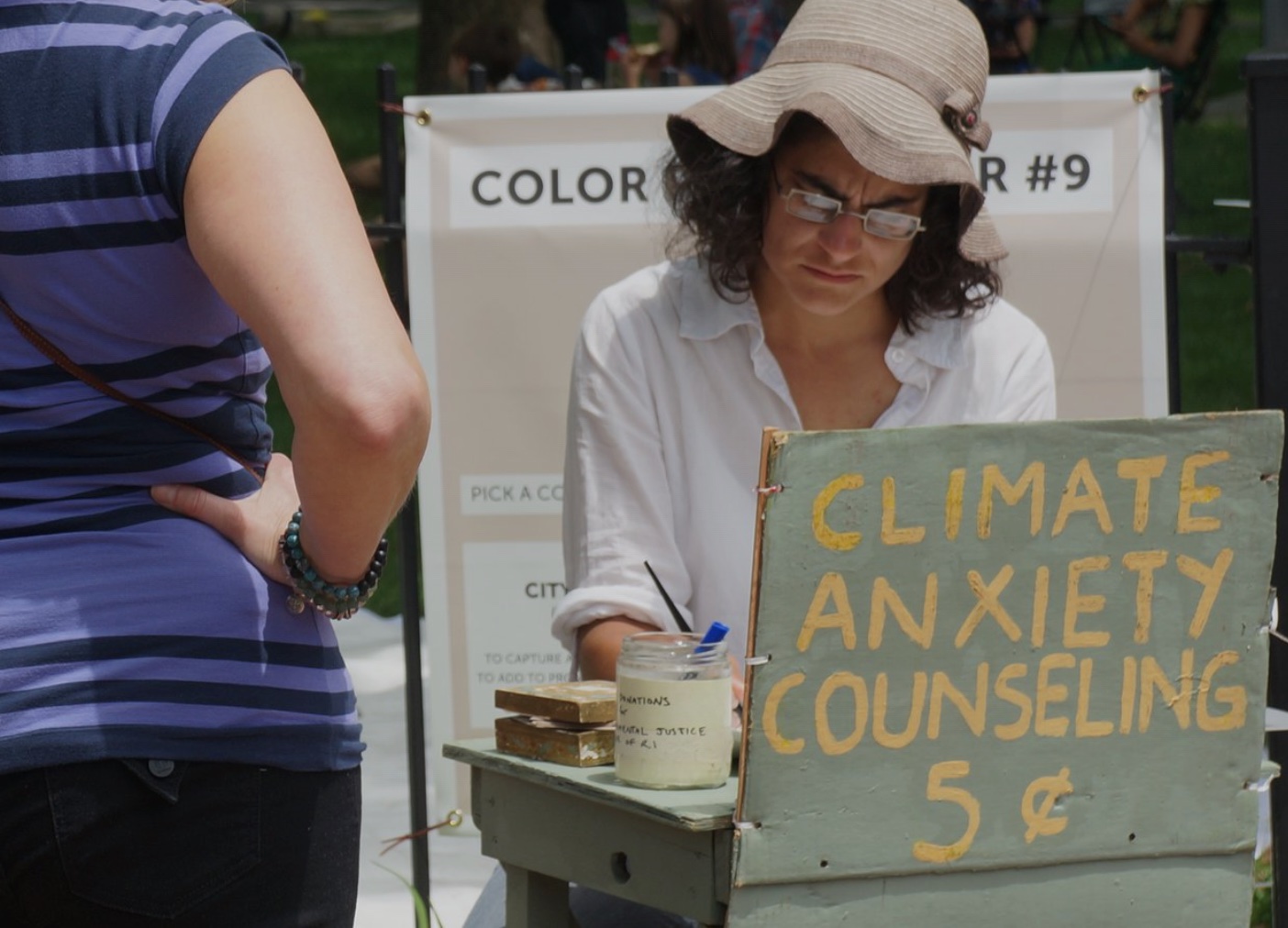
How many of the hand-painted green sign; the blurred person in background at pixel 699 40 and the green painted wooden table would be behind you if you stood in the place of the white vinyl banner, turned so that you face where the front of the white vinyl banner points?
1

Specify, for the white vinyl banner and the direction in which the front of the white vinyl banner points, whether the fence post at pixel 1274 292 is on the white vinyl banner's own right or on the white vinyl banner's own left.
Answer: on the white vinyl banner's own left

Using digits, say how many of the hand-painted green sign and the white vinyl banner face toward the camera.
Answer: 2

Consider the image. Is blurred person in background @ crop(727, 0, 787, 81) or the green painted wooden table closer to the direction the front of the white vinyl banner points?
the green painted wooden table

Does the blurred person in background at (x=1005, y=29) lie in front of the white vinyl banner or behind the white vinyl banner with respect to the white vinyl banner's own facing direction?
behind

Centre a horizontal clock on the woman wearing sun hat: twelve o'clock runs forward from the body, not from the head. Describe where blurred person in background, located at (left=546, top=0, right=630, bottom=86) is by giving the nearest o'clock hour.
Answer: The blurred person in background is roughly at 6 o'clock from the woman wearing sun hat.

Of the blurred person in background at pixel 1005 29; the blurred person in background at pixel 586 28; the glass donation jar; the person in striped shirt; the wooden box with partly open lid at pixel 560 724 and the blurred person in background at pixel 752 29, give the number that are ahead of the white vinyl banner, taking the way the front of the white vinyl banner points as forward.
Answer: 3

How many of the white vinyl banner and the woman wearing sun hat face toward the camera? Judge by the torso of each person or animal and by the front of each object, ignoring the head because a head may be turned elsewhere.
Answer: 2

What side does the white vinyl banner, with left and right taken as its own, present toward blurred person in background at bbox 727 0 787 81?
back

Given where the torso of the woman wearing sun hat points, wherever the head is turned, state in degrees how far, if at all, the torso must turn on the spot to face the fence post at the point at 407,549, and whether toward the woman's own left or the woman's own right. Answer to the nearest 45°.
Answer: approximately 135° to the woman's own right
